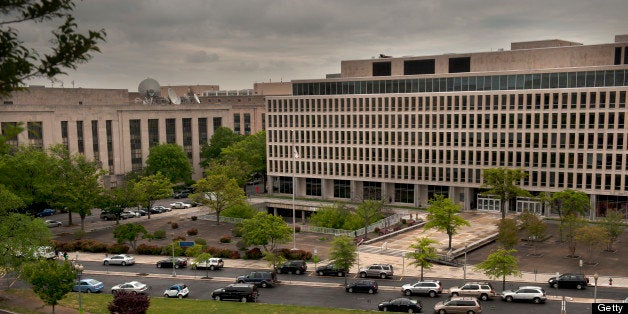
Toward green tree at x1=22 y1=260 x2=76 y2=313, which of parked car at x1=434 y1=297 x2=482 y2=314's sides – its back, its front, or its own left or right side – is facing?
front

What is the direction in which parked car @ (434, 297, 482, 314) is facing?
to the viewer's left

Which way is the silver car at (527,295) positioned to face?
to the viewer's left

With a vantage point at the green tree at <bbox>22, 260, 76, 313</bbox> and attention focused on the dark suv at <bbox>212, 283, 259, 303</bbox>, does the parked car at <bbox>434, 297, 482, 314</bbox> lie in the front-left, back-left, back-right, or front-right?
front-right

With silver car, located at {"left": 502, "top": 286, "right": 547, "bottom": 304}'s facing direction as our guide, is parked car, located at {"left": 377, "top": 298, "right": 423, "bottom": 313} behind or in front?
in front

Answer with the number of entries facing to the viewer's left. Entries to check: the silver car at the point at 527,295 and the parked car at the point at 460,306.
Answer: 2

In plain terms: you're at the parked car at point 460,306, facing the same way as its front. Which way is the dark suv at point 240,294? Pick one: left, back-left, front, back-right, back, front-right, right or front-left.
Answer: front

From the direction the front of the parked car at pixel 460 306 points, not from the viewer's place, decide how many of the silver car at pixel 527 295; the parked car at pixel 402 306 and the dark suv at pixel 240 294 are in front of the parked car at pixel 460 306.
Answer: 2

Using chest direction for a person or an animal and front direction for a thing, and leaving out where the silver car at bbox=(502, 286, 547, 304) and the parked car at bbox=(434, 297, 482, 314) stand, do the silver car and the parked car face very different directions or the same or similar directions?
same or similar directions

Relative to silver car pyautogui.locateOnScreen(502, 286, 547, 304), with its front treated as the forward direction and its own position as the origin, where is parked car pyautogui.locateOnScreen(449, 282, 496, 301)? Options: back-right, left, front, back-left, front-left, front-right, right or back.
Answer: front

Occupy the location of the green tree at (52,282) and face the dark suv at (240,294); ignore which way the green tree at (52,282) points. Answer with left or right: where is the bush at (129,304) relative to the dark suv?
right
